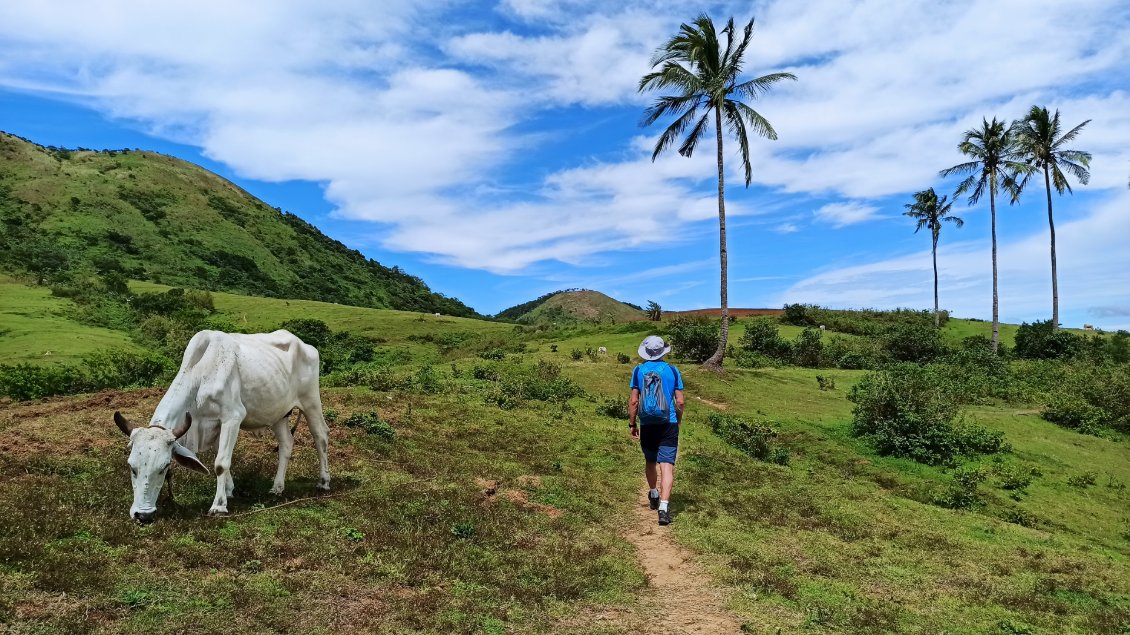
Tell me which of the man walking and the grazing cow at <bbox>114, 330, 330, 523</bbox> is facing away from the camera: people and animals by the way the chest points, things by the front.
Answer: the man walking

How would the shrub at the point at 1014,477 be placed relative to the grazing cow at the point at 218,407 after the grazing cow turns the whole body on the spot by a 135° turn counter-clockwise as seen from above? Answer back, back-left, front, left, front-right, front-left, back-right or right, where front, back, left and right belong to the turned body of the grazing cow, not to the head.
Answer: front

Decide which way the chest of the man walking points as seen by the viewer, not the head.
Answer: away from the camera

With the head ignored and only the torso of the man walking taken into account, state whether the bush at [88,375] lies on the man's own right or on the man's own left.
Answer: on the man's own left

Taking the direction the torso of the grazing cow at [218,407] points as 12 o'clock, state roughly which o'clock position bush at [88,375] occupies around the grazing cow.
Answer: The bush is roughly at 4 o'clock from the grazing cow.

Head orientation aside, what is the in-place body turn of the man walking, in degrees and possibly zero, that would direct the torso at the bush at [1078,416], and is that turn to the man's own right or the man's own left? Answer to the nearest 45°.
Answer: approximately 45° to the man's own right

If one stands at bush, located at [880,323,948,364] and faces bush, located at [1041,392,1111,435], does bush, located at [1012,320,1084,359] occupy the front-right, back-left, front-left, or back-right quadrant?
back-left

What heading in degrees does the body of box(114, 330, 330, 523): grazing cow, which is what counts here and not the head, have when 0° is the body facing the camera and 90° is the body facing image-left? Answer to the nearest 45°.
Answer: approximately 45°

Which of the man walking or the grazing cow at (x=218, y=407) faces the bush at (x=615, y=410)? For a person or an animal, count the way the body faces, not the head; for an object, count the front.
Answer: the man walking

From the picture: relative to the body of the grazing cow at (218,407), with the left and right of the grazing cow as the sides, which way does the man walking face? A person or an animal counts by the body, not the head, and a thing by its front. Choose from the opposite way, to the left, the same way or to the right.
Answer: the opposite way

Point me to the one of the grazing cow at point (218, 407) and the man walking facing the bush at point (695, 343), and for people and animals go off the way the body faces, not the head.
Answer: the man walking

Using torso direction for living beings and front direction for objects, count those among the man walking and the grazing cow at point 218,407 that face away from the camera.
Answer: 1
